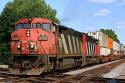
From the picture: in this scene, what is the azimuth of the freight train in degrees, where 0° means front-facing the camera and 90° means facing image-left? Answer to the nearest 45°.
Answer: approximately 45°
